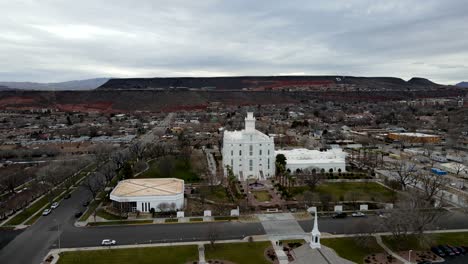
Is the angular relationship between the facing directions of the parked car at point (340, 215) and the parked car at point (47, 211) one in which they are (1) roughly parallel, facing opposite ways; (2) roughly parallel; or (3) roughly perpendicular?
roughly perpendicular

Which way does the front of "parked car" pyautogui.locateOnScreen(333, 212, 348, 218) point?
to the viewer's left
